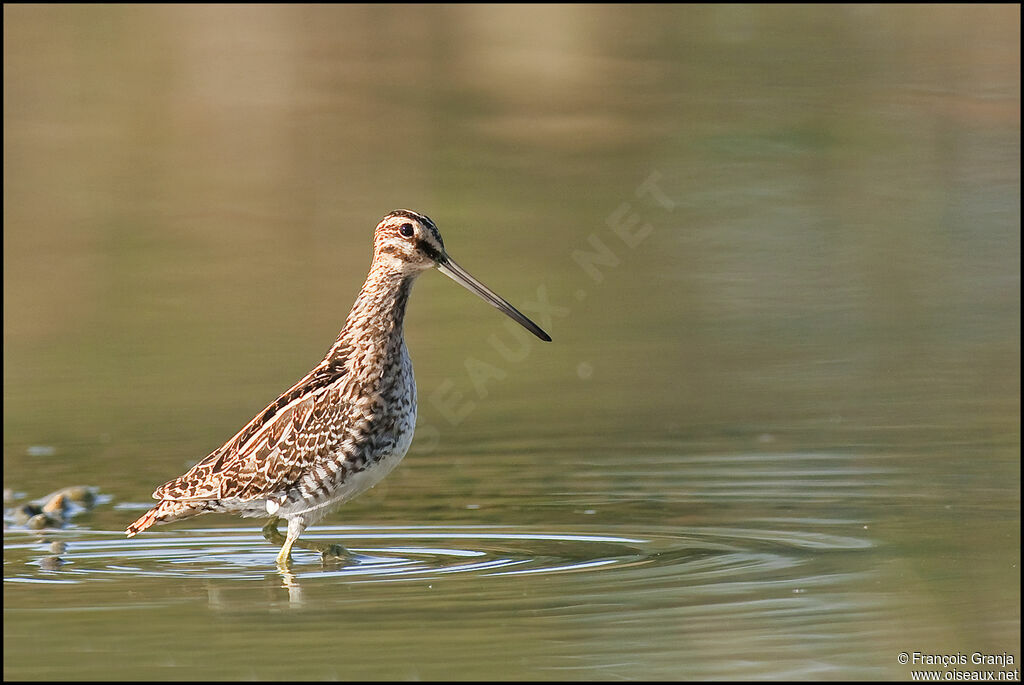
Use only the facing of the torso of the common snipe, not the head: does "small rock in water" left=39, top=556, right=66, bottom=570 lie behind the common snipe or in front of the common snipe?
behind

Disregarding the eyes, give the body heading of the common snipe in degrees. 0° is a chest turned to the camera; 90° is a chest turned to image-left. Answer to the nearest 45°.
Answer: approximately 270°

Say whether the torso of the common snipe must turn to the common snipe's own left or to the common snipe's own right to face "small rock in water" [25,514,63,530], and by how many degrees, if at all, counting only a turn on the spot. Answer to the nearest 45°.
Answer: approximately 135° to the common snipe's own left

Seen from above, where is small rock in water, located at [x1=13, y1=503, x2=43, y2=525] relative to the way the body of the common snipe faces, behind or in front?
behind
